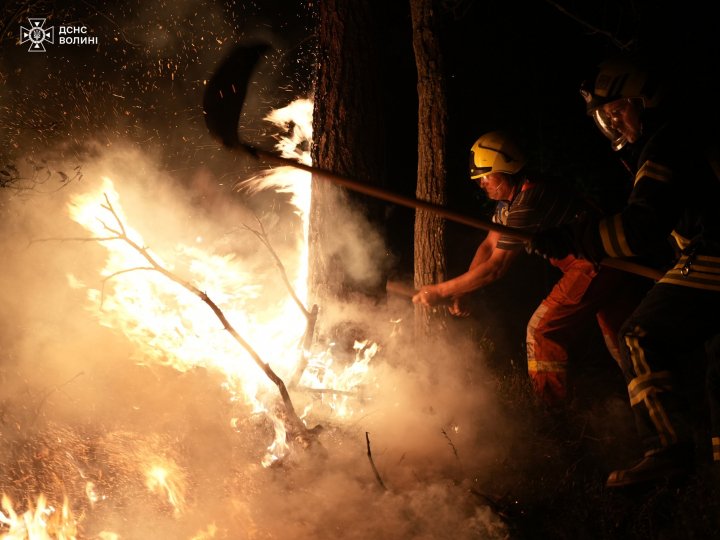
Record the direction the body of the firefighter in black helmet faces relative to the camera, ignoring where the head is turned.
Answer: to the viewer's left

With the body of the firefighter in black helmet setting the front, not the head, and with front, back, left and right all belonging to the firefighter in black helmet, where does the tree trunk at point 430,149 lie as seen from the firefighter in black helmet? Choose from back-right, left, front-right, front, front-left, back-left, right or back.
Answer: front-right

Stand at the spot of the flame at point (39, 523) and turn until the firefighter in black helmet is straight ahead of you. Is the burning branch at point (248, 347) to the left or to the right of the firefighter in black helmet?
left

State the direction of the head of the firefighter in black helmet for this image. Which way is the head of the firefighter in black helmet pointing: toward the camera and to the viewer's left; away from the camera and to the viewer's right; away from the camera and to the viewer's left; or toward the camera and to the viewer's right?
toward the camera and to the viewer's left

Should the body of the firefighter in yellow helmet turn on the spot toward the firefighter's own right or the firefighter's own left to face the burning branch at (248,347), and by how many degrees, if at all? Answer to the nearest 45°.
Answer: approximately 45° to the firefighter's own left

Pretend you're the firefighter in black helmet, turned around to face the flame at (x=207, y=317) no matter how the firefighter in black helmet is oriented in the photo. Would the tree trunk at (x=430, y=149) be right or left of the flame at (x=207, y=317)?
right

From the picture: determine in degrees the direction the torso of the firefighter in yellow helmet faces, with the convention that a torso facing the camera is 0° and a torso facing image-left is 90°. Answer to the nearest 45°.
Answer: approximately 90°

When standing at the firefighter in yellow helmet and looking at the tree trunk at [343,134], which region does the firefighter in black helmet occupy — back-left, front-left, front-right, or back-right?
back-left

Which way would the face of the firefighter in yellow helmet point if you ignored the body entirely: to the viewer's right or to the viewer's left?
to the viewer's left

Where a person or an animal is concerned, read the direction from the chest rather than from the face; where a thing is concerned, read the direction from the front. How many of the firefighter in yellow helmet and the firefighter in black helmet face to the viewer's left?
2
